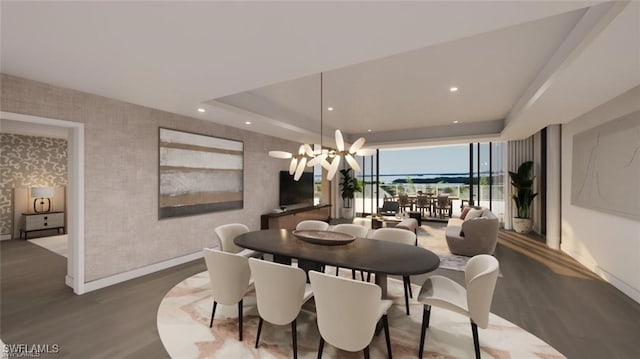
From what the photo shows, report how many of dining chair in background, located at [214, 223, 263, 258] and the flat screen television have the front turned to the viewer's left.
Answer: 0

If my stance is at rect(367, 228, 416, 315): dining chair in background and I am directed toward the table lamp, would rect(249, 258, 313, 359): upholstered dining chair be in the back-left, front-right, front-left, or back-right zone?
front-left

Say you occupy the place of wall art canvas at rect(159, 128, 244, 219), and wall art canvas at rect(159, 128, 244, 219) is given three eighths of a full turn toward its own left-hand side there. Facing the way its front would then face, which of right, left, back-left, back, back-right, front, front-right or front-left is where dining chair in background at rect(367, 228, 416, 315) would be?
back-right

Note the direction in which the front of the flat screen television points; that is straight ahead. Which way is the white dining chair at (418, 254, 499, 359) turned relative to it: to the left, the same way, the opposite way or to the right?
the opposite way

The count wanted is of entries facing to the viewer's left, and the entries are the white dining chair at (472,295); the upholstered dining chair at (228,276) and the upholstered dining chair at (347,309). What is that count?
1

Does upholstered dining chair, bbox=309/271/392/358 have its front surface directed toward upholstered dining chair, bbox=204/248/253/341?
no

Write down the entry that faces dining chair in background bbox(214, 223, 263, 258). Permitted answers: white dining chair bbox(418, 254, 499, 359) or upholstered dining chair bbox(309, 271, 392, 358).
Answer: the white dining chair

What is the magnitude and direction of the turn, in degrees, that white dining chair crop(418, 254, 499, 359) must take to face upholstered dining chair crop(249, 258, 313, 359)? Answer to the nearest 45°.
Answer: approximately 45° to its left

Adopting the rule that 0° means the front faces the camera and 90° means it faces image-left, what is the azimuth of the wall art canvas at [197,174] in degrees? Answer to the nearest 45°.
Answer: approximately 315°

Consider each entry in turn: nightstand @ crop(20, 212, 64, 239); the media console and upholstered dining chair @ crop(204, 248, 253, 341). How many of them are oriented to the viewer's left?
0

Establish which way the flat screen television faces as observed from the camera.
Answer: facing the viewer and to the right of the viewer

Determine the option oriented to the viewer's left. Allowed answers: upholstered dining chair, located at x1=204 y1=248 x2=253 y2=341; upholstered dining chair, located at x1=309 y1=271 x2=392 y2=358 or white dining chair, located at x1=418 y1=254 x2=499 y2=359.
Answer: the white dining chair

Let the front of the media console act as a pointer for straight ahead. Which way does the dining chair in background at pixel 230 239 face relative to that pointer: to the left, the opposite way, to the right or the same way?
the same way

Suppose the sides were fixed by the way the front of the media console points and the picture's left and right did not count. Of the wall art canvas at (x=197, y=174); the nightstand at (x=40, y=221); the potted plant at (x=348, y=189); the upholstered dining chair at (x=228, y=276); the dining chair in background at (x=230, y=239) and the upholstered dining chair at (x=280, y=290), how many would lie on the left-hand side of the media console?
1

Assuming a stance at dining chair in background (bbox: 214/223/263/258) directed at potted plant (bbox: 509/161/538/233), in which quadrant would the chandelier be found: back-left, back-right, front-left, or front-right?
front-right

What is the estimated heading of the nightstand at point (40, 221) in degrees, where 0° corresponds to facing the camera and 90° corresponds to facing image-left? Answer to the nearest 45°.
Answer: approximately 315°

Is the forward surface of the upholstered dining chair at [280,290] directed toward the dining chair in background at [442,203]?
yes

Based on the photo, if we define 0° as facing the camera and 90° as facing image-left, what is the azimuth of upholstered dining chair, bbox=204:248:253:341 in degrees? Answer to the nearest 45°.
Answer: approximately 225°

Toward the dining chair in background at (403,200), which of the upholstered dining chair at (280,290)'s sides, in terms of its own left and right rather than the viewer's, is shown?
front

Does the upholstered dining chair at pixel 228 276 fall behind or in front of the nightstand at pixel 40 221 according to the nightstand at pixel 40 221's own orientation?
in front
